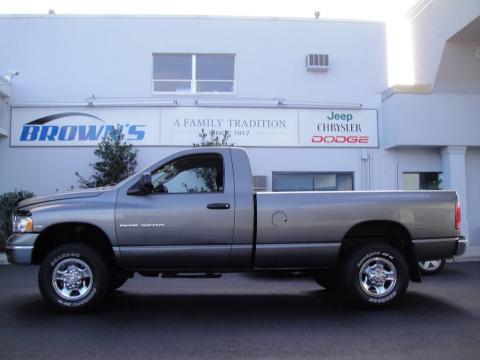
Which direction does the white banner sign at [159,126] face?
toward the camera

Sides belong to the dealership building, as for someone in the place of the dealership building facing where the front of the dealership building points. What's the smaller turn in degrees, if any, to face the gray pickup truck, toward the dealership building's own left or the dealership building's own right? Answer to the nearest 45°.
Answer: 0° — it already faces it

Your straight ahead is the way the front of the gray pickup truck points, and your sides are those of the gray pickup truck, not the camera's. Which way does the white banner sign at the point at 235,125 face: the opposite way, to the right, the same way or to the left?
to the left

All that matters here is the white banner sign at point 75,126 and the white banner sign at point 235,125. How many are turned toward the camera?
2

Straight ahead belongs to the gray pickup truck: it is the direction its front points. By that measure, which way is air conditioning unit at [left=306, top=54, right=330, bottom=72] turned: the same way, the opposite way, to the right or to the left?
to the left

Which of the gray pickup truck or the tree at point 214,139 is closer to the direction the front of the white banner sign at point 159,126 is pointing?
the gray pickup truck

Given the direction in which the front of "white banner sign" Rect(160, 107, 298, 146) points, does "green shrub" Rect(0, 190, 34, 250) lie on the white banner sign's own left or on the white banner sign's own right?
on the white banner sign's own right

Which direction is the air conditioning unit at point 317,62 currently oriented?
toward the camera

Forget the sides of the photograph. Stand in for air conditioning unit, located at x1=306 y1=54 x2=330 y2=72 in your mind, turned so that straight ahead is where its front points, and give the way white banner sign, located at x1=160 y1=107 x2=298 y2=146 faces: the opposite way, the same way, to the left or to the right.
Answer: the same way

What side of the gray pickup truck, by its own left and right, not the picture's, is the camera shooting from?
left
